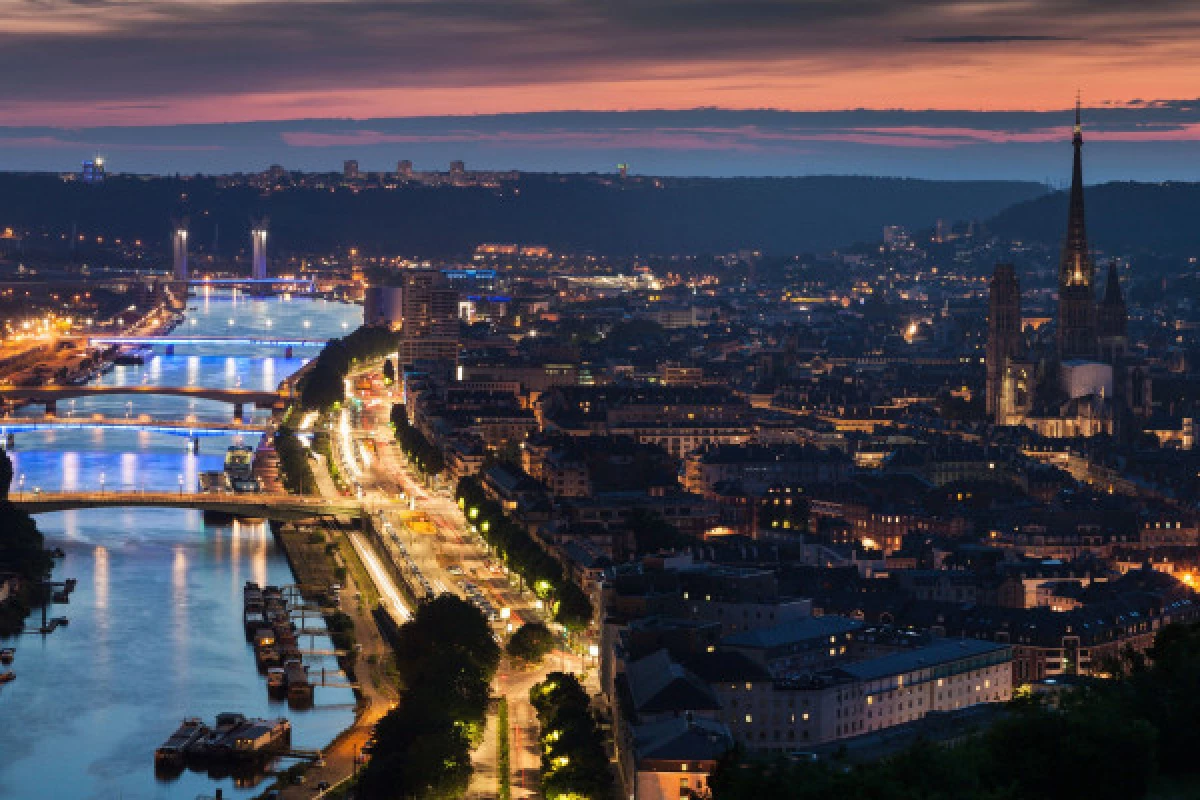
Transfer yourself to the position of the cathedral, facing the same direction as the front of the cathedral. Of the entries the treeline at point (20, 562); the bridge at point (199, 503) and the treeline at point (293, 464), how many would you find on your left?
3

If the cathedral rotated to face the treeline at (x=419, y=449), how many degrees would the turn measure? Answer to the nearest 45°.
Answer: approximately 90° to its left

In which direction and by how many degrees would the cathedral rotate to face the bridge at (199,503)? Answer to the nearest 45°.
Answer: approximately 90° to its left

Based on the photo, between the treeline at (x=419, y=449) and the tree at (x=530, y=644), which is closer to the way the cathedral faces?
the treeline

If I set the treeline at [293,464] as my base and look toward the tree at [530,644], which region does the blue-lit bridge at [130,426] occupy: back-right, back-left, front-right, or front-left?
back-right

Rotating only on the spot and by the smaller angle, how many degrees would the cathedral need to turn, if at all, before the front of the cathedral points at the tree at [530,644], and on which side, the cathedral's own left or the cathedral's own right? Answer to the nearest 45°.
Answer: approximately 135° to the cathedral's own left

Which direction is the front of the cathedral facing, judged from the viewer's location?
facing away from the viewer and to the left of the viewer

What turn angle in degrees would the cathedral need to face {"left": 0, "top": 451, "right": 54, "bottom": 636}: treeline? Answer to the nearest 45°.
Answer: approximately 90° to its left

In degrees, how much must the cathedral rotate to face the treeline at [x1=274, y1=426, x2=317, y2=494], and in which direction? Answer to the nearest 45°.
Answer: approximately 90° to its left

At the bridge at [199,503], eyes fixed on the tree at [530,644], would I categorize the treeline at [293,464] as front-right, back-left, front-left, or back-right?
back-left
